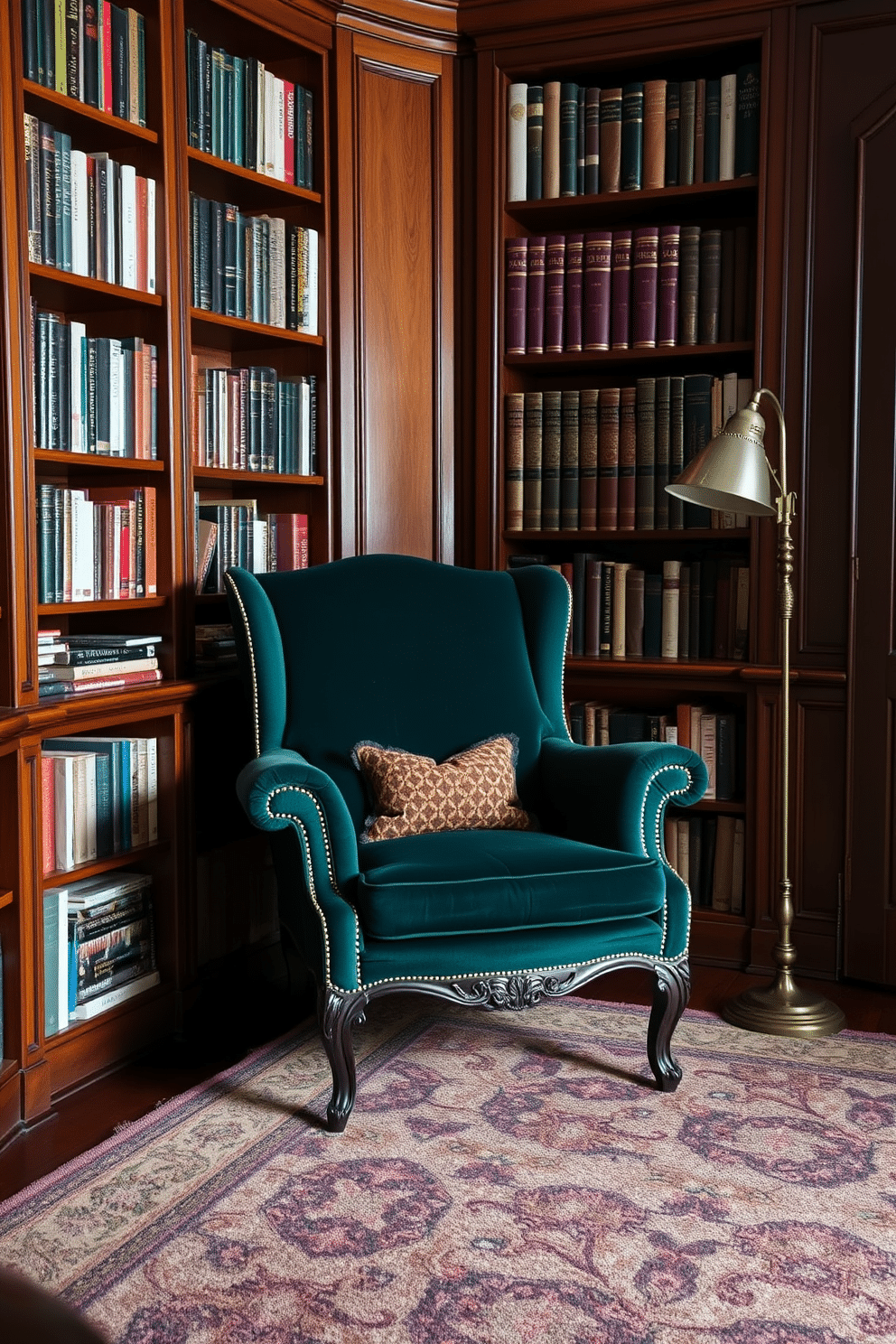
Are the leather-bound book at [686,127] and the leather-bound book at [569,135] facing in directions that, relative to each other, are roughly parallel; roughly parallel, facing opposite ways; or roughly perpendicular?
roughly parallel

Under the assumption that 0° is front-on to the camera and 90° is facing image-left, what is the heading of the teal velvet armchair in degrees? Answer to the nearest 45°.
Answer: approximately 315°

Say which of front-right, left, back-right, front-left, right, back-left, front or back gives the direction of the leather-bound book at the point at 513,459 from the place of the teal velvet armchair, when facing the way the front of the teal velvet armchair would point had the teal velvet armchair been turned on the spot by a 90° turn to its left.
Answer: front-left

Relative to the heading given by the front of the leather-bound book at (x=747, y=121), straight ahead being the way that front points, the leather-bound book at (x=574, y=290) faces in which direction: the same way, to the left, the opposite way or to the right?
the same way

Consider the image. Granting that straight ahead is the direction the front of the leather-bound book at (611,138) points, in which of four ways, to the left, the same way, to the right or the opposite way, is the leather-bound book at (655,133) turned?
the same way
